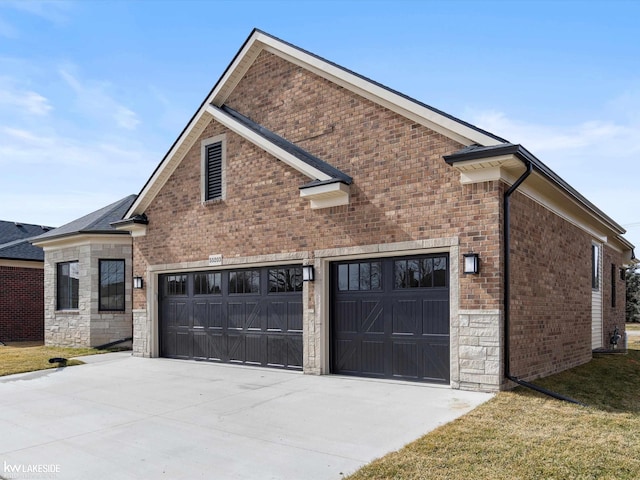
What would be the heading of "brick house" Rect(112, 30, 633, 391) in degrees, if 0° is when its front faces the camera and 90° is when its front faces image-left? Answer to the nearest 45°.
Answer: approximately 45°

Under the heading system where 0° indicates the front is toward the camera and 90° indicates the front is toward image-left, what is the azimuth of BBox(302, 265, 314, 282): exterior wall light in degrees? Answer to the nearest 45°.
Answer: approximately 45°

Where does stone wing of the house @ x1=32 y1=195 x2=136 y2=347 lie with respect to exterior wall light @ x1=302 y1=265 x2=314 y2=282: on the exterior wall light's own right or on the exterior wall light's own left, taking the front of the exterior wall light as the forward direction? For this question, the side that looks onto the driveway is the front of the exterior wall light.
on the exterior wall light's own right

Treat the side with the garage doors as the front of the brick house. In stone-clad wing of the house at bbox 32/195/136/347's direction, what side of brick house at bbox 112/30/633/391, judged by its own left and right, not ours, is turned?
right

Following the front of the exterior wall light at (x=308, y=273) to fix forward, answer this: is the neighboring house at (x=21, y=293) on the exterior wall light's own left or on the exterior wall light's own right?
on the exterior wall light's own right

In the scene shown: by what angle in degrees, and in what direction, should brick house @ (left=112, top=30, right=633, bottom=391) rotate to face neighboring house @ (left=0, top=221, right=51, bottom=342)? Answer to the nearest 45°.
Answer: approximately 90° to its right
